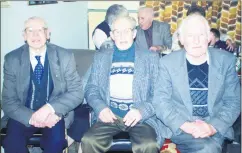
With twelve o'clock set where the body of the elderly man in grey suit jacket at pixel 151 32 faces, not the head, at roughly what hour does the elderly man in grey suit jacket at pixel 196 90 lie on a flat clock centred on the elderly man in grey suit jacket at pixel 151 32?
the elderly man in grey suit jacket at pixel 196 90 is roughly at 10 o'clock from the elderly man in grey suit jacket at pixel 151 32.

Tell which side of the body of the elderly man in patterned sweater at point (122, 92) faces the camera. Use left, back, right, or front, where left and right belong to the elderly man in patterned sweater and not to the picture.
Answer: front

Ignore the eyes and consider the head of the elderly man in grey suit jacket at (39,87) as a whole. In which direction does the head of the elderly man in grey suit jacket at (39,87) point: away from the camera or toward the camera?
toward the camera

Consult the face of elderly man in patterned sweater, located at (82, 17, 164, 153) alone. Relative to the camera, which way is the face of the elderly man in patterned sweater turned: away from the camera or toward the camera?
toward the camera

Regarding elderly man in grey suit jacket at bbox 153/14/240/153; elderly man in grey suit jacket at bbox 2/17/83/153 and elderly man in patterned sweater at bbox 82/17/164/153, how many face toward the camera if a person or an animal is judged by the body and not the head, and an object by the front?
3

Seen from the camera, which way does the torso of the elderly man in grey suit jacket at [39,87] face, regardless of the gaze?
toward the camera

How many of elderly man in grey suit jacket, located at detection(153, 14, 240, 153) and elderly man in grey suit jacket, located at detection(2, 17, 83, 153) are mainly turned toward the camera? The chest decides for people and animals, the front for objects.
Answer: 2

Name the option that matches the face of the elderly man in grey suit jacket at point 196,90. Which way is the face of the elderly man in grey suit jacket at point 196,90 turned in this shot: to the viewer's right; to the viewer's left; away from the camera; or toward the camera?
toward the camera

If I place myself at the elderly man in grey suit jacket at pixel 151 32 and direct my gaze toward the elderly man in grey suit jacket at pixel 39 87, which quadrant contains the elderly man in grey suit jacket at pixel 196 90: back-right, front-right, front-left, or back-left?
front-left

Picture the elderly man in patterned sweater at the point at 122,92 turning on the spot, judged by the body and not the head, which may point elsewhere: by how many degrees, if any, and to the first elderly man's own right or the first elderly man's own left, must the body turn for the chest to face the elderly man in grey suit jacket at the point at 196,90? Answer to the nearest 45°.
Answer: approximately 90° to the first elderly man's own left

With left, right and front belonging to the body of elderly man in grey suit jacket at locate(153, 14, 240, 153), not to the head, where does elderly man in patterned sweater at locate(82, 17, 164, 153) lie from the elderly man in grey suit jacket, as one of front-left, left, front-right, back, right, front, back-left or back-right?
right

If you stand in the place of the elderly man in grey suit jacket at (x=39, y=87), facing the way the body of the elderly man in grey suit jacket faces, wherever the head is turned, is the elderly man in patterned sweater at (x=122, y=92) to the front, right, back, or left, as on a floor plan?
left
